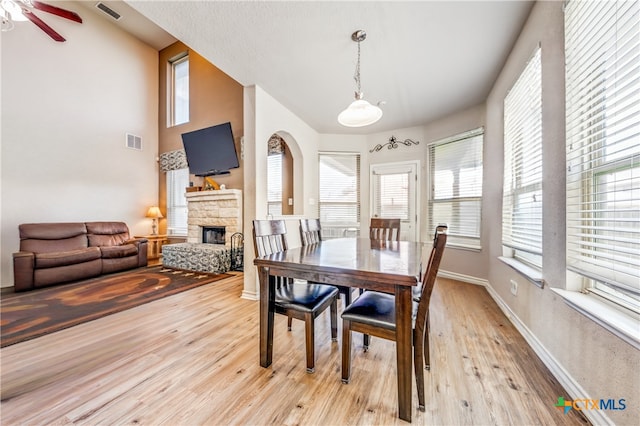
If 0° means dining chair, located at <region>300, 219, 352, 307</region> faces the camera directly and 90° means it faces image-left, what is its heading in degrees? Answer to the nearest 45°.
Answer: approximately 315°

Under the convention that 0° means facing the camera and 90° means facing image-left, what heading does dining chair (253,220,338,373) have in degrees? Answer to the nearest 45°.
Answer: approximately 315°

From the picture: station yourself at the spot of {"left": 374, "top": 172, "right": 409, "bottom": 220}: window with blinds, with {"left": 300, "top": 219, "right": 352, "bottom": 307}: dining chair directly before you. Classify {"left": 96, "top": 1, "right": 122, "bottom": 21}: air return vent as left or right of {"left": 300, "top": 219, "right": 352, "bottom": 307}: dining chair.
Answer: right

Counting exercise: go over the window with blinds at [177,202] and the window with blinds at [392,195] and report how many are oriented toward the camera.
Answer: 2

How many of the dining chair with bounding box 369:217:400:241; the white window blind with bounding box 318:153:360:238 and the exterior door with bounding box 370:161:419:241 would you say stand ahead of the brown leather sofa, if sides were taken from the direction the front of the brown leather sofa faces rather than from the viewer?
3

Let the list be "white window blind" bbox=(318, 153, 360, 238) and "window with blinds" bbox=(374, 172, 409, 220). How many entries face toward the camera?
2

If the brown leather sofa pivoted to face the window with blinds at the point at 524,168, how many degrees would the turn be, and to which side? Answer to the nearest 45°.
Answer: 0° — it already faces it

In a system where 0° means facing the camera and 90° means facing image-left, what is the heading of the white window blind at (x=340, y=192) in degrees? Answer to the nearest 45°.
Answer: approximately 0°

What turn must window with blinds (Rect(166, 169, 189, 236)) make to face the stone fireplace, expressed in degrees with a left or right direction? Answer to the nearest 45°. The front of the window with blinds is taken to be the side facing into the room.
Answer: approximately 45° to its left
